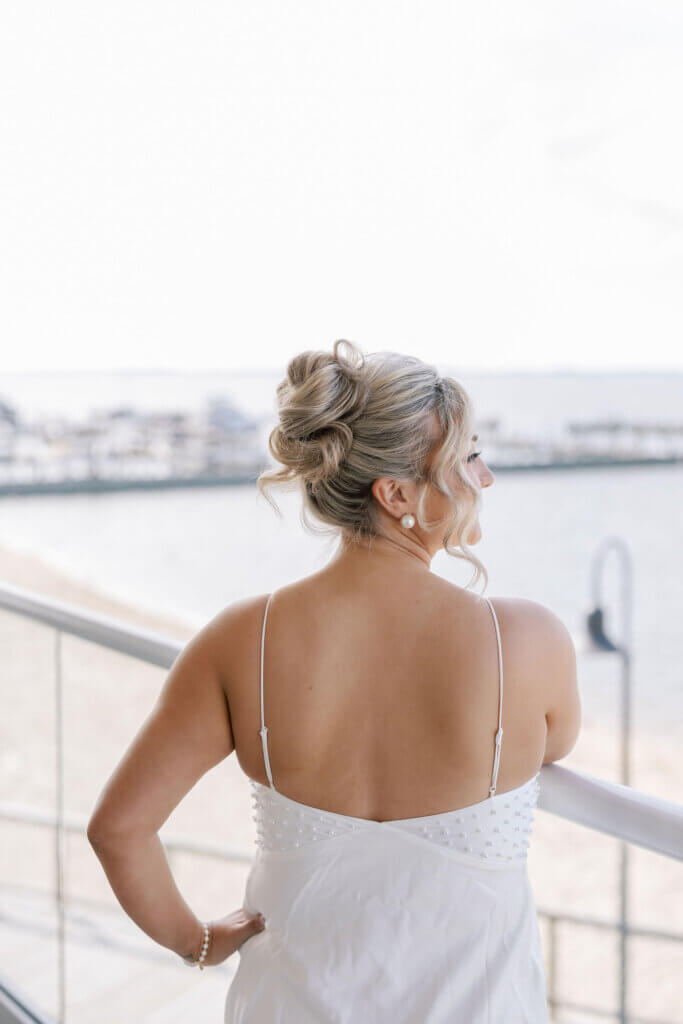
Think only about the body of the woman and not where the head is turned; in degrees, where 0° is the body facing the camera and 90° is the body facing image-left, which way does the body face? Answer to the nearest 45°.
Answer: approximately 180°
